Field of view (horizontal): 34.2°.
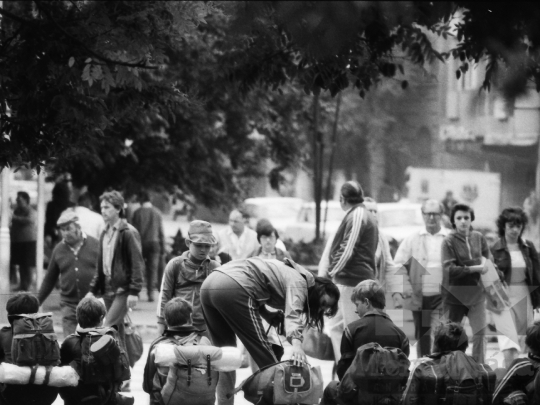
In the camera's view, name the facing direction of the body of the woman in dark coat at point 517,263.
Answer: toward the camera

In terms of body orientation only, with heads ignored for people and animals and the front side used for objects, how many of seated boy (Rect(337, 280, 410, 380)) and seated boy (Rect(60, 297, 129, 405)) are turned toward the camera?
0

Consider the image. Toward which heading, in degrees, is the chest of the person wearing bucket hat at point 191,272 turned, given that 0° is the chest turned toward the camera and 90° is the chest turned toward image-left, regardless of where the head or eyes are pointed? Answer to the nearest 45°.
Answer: approximately 315°

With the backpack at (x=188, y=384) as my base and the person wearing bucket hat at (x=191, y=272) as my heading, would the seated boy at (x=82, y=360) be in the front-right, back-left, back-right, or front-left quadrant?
front-left

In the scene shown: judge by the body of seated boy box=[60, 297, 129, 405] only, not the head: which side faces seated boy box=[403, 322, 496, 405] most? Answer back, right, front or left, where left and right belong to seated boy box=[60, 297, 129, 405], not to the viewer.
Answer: right

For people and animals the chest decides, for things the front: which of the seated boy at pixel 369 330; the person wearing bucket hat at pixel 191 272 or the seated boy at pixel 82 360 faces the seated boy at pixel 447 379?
the person wearing bucket hat

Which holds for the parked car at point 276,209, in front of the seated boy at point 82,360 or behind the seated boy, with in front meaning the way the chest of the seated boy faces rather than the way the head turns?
in front

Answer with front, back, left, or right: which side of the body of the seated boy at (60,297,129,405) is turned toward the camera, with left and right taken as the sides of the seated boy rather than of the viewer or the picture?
back

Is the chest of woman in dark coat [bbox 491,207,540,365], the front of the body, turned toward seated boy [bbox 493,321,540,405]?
yes

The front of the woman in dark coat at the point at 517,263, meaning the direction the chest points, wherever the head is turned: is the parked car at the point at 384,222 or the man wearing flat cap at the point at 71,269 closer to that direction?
the man wearing flat cap

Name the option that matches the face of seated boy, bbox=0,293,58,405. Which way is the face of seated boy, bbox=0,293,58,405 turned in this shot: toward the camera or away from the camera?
away from the camera

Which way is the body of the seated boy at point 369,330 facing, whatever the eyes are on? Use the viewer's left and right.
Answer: facing away from the viewer and to the left of the viewer

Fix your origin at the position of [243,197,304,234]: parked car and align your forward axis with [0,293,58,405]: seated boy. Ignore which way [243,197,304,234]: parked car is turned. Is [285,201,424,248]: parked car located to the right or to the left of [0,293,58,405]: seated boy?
left

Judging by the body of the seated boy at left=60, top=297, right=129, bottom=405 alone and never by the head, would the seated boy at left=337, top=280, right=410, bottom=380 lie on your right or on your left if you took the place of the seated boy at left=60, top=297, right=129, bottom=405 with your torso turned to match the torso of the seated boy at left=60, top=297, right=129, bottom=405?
on your right

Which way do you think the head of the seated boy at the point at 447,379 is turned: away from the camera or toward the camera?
away from the camera

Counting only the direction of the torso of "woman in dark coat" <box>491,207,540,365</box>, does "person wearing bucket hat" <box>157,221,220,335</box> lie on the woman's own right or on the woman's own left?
on the woman's own right
